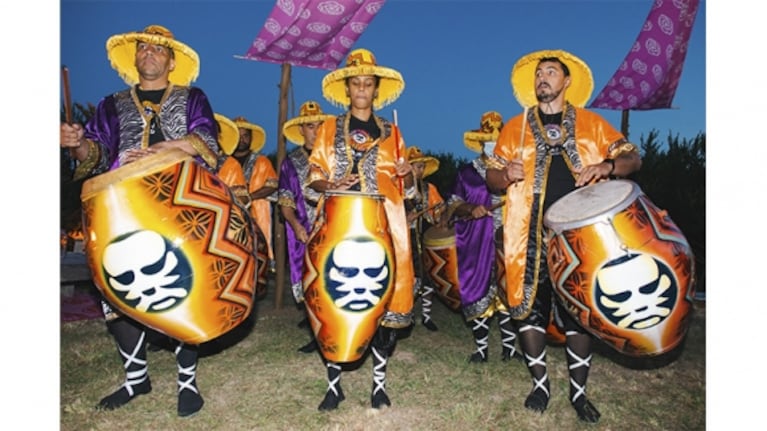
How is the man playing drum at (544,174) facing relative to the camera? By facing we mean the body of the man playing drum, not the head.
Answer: toward the camera

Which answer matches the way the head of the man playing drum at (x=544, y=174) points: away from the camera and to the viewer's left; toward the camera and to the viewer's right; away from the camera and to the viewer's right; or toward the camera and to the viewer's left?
toward the camera and to the viewer's left

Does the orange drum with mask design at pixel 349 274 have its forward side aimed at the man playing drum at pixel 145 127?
no

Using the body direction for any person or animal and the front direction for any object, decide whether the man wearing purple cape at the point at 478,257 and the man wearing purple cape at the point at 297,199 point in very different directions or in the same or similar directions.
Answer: same or similar directions

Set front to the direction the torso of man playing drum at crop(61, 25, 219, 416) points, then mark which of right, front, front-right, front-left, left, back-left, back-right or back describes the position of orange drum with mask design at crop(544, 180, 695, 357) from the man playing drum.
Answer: front-left

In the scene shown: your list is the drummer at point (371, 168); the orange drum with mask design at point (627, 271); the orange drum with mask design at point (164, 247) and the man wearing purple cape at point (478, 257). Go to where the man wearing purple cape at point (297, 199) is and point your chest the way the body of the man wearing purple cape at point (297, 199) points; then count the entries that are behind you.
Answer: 0

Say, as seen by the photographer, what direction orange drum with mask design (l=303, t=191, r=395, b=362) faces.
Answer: facing the viewer

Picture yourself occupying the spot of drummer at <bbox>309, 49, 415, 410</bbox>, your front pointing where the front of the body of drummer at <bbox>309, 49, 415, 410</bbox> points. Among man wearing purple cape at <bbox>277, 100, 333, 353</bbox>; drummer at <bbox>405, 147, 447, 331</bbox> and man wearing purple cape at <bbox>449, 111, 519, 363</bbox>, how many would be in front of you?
0

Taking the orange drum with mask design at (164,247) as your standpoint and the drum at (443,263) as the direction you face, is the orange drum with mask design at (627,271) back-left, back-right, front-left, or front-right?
front-right

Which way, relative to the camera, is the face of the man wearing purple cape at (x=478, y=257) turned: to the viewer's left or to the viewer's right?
to the viewer's left

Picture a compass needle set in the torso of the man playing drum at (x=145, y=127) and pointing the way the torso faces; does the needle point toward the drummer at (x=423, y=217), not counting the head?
no

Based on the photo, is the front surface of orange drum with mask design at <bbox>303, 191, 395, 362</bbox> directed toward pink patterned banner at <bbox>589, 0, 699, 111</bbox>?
no

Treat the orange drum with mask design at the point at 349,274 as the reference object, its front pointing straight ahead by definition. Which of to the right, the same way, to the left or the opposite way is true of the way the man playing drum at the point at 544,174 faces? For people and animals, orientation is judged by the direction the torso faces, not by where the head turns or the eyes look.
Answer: the same way

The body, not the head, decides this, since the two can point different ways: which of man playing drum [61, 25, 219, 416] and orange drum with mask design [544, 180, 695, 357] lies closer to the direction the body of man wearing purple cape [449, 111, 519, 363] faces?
the orange drum with mask design

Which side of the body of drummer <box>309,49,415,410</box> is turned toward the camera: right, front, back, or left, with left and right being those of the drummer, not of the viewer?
front
